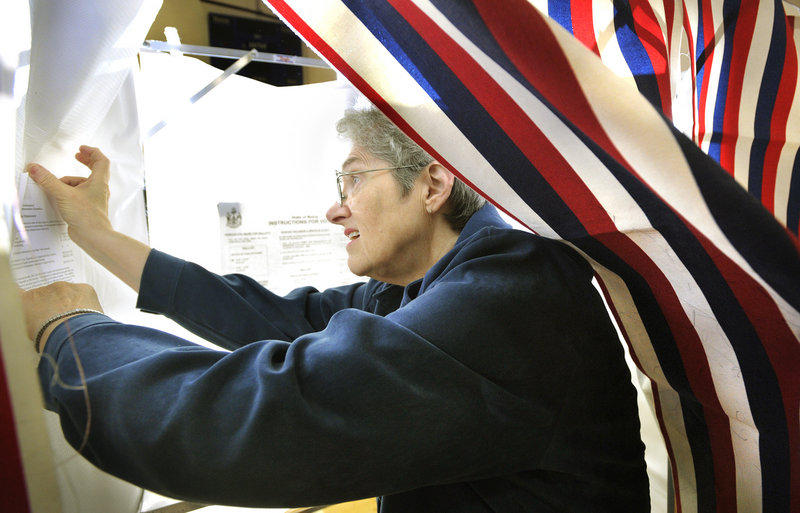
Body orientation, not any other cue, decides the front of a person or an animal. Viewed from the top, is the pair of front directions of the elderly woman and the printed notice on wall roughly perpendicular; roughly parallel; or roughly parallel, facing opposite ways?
roughly perpendicular

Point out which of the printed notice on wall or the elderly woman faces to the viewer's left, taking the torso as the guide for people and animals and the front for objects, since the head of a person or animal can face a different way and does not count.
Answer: the elderly woman

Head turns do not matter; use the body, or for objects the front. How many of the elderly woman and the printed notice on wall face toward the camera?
1

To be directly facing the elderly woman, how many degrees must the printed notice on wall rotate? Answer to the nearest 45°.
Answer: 0° — it already faces them

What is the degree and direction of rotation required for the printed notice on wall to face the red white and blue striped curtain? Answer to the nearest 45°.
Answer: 0° — it already faces it

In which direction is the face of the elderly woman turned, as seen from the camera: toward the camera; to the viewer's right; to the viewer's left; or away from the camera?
to the viewer's left

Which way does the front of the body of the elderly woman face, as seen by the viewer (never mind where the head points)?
to the viewer's left

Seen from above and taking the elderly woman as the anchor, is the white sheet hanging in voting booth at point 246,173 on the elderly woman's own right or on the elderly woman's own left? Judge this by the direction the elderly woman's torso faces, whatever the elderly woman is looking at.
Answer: on the elderly woman's own right
